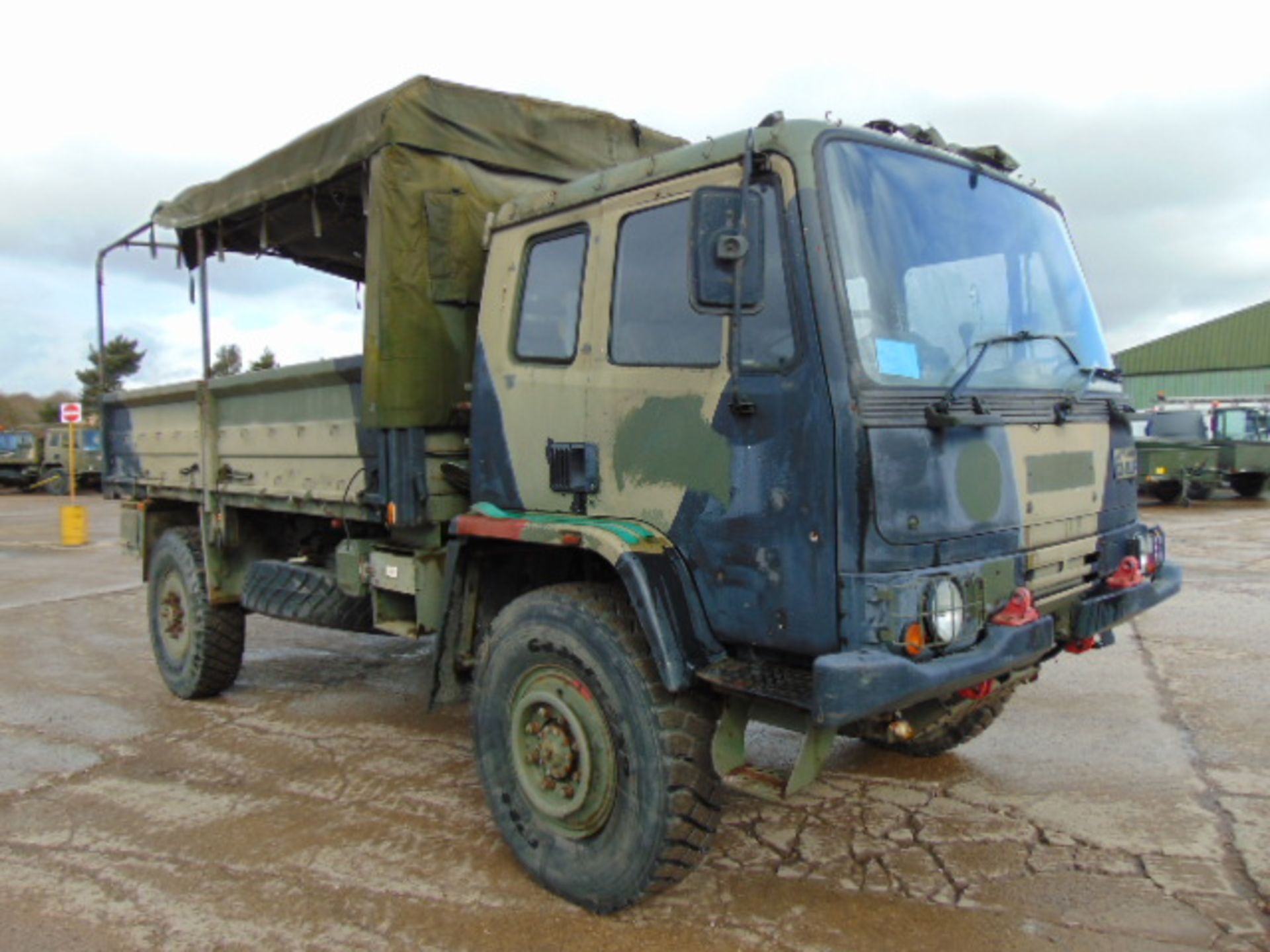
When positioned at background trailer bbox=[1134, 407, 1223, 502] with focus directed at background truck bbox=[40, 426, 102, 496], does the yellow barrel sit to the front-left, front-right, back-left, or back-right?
front-left

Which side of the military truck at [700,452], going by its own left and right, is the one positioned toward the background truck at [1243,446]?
left

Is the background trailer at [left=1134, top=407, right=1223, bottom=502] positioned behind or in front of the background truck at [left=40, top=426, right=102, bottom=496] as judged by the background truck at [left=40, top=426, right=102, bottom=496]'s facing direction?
in front

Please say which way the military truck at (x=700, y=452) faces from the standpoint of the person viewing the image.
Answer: facing the viewer and to the right of the viewer

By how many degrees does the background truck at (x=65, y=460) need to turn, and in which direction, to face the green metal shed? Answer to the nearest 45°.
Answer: approximately 45° to its left

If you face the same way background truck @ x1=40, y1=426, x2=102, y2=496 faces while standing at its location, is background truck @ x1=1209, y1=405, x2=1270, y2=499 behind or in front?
in front

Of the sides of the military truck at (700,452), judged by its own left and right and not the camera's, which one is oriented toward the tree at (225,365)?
back

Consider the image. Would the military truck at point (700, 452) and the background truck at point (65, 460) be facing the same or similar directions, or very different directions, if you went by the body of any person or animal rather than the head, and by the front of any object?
same or similar directions

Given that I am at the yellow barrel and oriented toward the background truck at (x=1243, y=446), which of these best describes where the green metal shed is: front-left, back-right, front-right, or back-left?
front-left

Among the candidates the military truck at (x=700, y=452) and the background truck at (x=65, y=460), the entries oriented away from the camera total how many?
0

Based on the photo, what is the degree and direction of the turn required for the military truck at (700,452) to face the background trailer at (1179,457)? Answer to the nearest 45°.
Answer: approximately 90° to its left

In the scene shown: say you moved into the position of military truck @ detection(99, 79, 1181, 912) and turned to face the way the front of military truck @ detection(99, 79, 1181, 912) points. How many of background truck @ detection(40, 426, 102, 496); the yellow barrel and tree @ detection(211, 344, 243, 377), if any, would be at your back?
3

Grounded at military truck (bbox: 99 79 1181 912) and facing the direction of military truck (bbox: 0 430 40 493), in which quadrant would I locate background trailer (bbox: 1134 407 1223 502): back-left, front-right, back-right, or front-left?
front-right
